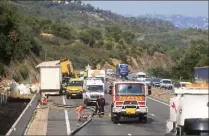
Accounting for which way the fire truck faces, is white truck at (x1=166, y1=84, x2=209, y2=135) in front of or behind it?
in front

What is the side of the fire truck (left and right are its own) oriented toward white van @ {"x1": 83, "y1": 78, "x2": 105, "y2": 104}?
back

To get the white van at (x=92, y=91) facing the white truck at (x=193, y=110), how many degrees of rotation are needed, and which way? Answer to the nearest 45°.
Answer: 0° — it already faces it

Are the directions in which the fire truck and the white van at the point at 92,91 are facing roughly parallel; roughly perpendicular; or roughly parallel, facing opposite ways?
roughly parallel

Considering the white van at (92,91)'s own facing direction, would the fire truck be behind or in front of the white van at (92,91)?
in front

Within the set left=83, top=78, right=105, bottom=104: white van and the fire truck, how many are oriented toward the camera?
2

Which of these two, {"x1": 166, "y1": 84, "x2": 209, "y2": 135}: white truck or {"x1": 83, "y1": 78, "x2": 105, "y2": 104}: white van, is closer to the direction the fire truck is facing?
the white truck

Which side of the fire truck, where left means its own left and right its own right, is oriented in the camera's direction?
front

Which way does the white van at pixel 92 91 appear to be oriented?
toward the camera
